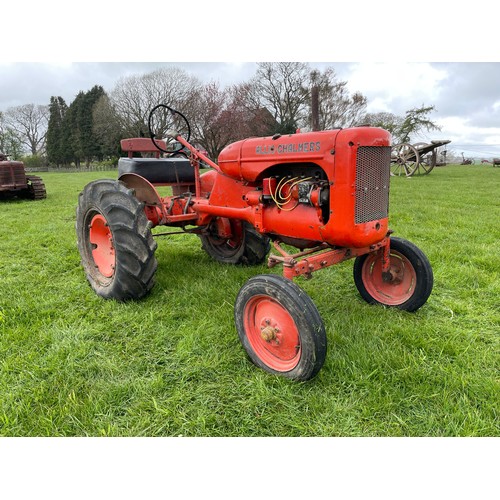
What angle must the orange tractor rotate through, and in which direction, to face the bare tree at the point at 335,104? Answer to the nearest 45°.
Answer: approximately 135° to its left

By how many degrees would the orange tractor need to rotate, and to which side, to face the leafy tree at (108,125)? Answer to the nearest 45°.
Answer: approximately 135° to its left

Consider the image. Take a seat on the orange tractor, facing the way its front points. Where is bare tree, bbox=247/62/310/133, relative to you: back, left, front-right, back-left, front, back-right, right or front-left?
back-left

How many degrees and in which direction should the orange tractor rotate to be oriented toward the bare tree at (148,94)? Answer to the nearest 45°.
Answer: approximately 135° to its left
